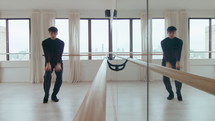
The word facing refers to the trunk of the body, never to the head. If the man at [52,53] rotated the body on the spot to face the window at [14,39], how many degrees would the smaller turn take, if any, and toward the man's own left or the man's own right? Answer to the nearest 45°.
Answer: approximately 180°

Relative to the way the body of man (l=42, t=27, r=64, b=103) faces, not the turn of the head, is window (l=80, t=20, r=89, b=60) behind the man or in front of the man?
behind

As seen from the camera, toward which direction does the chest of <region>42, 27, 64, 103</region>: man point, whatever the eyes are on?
toward the camera

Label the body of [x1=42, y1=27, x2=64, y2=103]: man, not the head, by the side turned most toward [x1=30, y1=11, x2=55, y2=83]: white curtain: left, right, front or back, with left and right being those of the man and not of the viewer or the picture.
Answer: back

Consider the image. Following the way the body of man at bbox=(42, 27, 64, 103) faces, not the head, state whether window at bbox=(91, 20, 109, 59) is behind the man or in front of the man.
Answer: behind

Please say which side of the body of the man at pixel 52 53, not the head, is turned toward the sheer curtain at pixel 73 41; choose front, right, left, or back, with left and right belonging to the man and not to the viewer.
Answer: back

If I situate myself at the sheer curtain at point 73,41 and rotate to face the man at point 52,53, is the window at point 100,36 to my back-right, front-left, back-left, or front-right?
back-left
